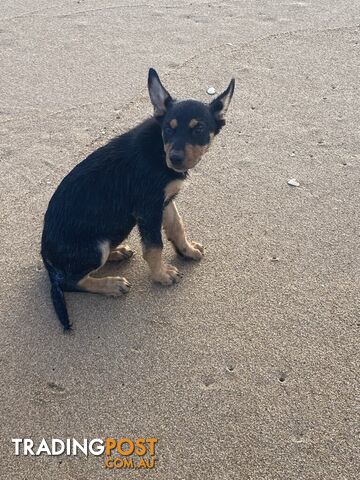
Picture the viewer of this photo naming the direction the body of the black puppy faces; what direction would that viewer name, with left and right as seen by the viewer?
facing to the right of the viewer
